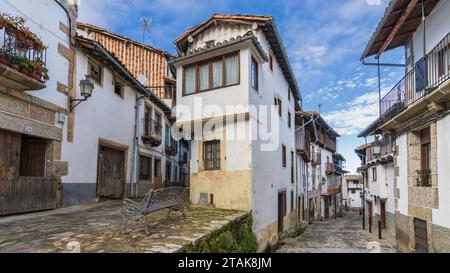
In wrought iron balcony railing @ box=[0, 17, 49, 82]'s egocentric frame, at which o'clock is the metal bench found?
The metal bench is roughly at 12 o'clock from the wrought iron balcony railing.

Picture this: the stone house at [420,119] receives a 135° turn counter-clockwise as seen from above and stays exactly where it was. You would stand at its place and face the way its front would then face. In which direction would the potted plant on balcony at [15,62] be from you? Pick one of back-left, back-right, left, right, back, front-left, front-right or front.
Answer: back-right

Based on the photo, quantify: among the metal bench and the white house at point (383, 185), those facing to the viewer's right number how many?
0

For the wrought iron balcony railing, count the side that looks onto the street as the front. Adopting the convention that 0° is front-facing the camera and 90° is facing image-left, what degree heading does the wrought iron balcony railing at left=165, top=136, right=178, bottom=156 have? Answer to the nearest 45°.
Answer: approximately 315°

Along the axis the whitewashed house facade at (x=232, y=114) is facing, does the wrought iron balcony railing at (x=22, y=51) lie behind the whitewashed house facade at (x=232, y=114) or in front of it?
in front

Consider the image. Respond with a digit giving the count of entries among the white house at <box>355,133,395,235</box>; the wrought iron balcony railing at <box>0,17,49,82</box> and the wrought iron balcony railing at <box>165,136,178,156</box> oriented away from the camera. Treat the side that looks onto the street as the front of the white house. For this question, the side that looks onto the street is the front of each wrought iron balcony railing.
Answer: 0

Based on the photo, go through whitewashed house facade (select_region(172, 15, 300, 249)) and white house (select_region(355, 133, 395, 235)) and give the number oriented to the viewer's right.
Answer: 0

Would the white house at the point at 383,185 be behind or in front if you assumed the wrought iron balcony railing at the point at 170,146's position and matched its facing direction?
in front

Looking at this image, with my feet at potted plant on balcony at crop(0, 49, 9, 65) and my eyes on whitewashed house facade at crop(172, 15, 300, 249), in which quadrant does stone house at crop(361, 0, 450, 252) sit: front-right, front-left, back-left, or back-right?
front-right

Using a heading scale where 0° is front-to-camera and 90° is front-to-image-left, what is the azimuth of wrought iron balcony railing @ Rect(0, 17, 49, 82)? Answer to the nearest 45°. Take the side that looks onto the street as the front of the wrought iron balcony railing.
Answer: approximately 315°

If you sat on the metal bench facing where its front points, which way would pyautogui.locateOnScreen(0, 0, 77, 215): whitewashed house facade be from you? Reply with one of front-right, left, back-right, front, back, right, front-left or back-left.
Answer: front

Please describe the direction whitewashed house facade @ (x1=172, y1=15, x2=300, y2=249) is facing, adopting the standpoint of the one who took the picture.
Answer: facing the viewer and to the left of the viewer

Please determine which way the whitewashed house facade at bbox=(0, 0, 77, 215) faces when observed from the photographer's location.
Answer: facing the viewer and to the right of the viewer

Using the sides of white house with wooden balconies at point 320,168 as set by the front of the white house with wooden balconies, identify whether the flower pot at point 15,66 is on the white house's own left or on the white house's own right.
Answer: on the white house's own right
